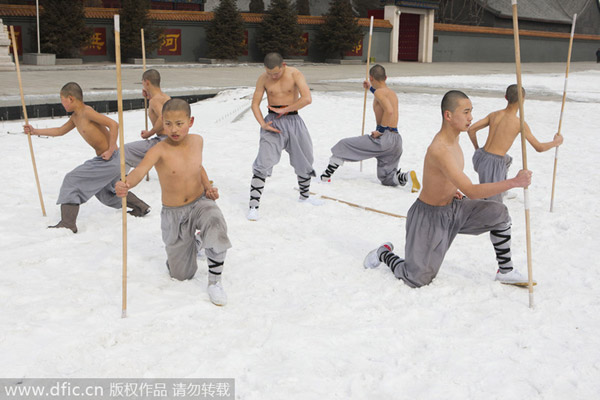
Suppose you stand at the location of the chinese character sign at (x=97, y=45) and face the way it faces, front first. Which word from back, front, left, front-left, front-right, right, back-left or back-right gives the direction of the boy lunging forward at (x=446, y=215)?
front

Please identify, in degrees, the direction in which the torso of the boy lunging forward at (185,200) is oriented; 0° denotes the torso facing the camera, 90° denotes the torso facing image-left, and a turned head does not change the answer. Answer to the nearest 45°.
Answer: approximately 0°

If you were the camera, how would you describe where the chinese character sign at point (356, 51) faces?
facing the viewer

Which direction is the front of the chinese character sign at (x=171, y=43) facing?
toward the camera

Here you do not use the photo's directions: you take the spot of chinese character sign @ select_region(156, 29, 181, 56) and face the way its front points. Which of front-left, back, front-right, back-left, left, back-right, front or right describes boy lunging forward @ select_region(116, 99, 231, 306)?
front

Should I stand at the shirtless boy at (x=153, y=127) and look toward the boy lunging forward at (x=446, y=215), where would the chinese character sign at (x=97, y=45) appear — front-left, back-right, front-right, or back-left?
back-left

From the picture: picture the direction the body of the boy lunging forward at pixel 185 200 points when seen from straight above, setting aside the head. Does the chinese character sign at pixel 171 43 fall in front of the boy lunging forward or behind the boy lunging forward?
behind

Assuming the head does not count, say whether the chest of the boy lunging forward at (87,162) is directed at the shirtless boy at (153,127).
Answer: no

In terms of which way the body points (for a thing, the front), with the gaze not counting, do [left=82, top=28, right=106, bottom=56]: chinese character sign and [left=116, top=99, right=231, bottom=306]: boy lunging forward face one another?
no

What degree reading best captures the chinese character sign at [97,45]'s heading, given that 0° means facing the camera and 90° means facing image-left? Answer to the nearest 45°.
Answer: approximately 0°

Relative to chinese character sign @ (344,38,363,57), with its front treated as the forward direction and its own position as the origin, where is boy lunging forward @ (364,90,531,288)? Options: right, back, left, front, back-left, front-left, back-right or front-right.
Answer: front

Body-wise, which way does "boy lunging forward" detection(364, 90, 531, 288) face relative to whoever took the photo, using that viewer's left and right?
facing to the right of the viewer

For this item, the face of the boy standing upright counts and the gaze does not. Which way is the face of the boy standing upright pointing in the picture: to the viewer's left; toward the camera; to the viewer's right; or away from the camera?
toward the camera

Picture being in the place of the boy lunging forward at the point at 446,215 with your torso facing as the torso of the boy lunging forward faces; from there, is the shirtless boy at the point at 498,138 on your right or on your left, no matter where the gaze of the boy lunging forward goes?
on your left

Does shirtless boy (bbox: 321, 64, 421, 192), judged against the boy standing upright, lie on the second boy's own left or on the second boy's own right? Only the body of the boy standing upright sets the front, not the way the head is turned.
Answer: on the second boy's own left

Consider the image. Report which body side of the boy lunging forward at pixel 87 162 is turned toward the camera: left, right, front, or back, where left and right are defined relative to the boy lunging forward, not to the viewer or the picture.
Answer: left
